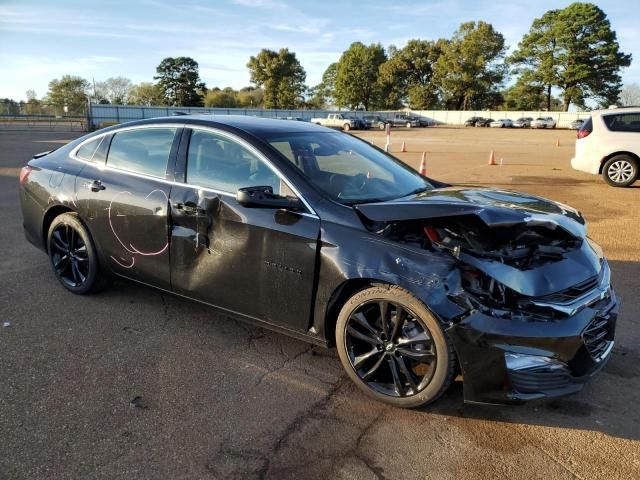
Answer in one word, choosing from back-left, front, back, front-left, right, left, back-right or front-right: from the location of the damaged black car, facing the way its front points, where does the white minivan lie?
left

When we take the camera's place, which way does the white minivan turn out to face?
facing to the right of the viewer

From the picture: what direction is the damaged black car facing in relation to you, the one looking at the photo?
facing the viewer and to the right of the viewer

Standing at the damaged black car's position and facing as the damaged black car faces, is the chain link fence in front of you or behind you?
behind

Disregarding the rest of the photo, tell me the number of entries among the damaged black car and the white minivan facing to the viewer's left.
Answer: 0
